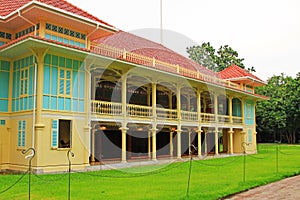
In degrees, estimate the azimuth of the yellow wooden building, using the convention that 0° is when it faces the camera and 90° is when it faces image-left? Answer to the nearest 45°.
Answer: approximately 315°

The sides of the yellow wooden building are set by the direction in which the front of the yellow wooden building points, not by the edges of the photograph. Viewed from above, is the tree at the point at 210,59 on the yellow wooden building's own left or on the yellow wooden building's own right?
on the yellow wooden building's own left
